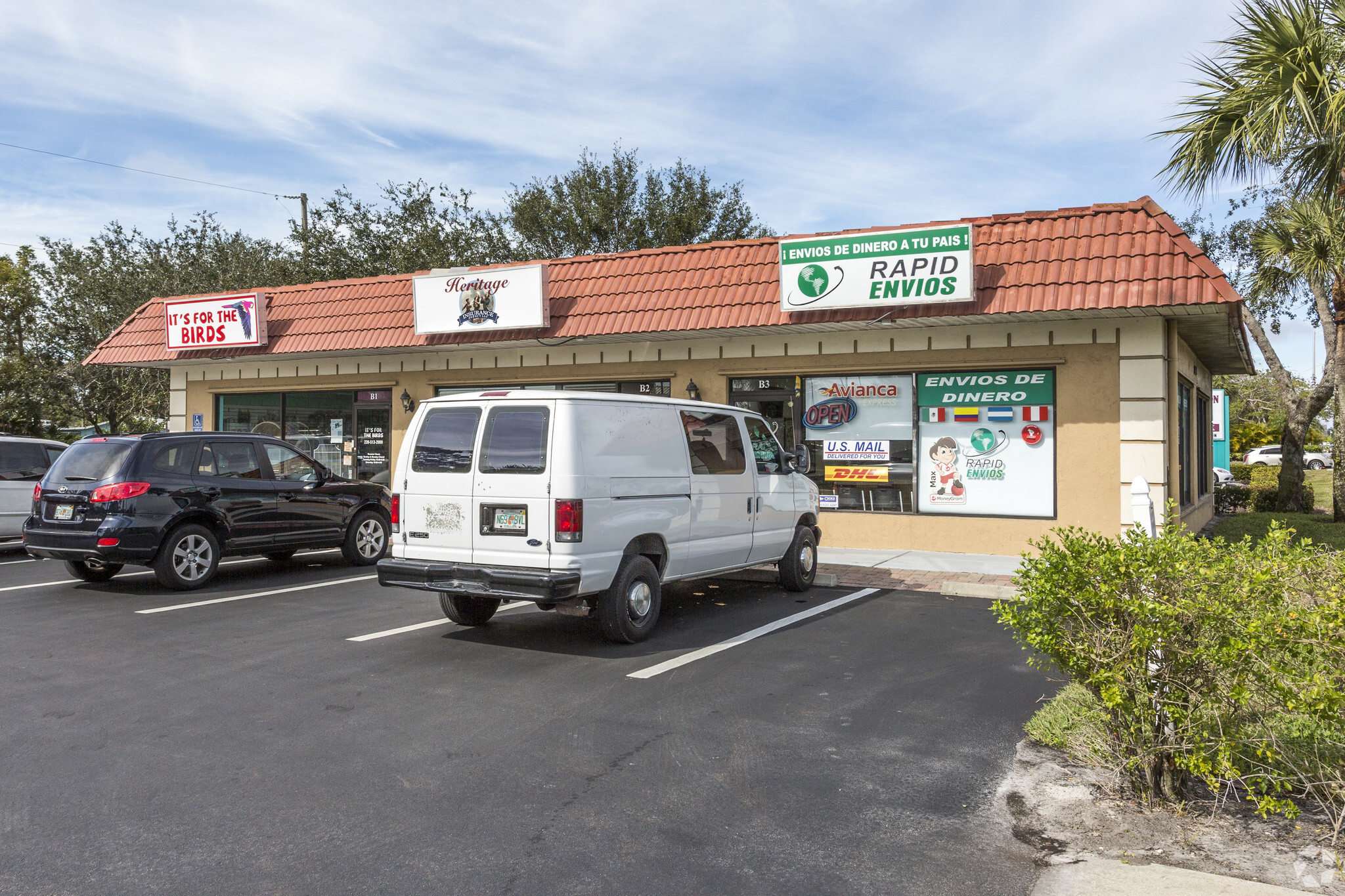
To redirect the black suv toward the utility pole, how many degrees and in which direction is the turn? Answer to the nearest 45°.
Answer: approximately 45° to its left

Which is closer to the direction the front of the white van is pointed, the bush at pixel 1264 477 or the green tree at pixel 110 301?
the bush

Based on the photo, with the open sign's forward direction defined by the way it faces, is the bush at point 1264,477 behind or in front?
behind

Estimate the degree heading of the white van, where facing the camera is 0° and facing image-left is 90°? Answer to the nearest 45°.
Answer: approximately 225°

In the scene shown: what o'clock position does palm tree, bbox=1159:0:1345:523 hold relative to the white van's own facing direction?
The palm tree is roughly at 1 o'clock from the white van.

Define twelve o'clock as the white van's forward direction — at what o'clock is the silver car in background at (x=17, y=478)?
The silver car in background is roughly at 9 o'clock from the white van.

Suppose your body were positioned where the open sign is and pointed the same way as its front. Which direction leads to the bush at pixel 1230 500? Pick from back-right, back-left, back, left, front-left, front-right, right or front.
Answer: back-left

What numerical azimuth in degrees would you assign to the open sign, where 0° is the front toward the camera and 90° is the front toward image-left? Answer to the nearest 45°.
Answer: approximately 0°

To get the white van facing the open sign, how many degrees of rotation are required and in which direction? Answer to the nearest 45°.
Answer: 0° — it already faces it

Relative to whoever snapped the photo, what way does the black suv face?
facing away from the viewer and to the right of the viewer

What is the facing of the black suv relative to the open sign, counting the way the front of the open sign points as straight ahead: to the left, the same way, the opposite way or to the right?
the opposite way

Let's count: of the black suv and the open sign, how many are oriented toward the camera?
1

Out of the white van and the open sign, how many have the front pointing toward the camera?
1
